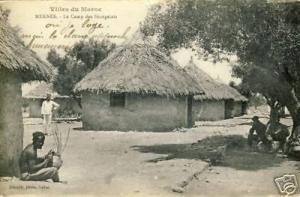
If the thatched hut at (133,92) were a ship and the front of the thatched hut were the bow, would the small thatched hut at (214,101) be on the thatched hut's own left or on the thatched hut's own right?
on the thatched hut's own left

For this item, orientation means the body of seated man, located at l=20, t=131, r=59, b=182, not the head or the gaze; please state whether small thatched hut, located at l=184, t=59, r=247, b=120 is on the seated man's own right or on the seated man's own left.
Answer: on the seated man's own left

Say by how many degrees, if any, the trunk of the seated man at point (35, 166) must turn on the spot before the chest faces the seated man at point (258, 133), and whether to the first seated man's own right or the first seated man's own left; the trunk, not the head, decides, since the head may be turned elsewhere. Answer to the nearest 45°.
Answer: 0° — they already face them

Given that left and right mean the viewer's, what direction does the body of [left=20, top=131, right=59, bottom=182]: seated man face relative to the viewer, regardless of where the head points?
facing to the right of the viewer
